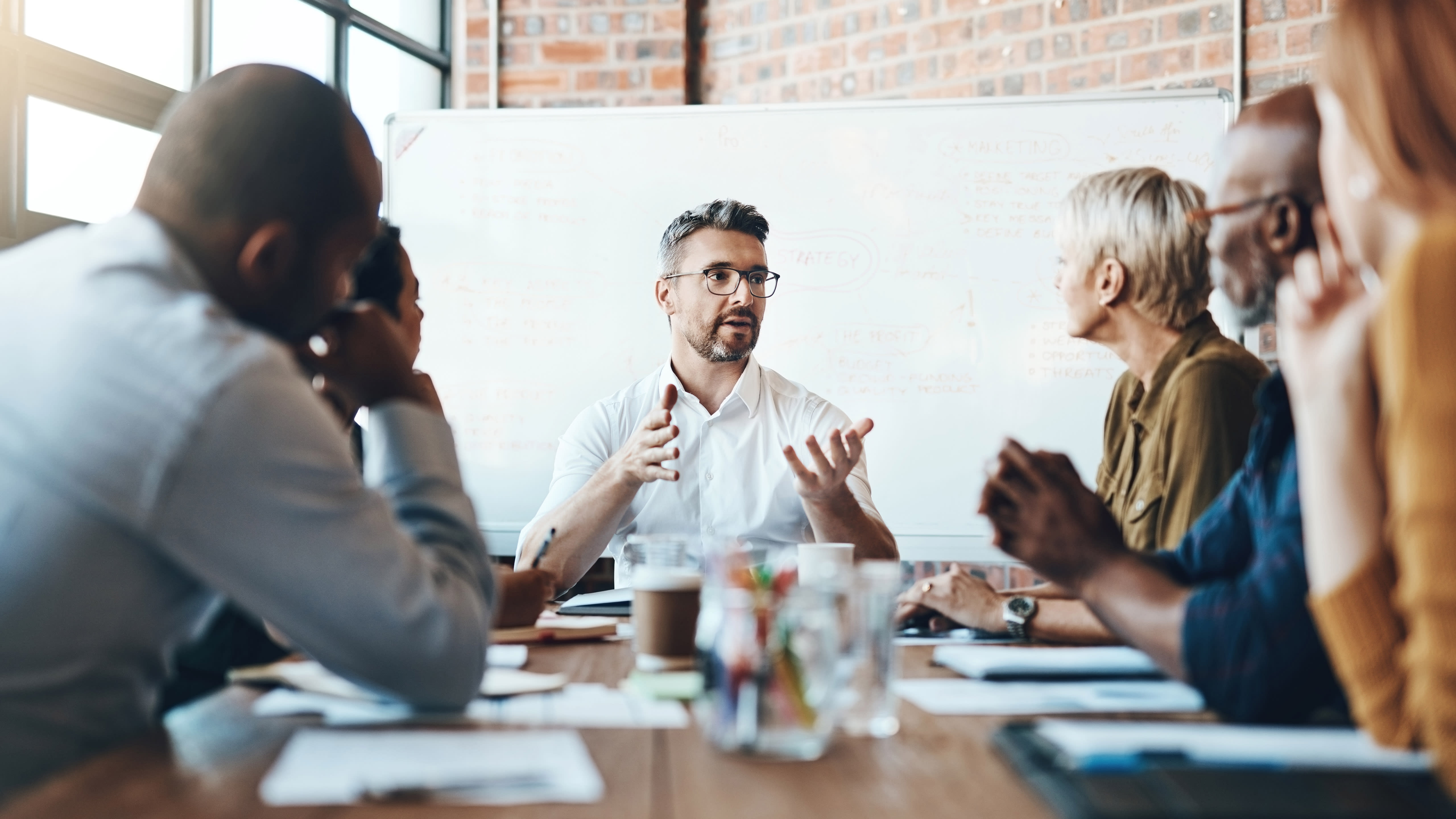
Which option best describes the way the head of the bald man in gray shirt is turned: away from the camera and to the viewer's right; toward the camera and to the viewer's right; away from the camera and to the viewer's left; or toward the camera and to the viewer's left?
away from the camera and to the viewer's right

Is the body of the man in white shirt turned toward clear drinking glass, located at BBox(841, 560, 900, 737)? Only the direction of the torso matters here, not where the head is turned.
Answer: yes

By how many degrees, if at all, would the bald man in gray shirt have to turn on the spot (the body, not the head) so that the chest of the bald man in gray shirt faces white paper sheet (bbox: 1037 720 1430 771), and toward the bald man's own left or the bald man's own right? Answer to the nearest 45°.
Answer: approximately 90° to the bald man's own right

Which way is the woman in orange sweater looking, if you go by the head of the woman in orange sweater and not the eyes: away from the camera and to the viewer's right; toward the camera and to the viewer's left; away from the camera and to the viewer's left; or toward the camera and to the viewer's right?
away from the camera and to the viewer's left

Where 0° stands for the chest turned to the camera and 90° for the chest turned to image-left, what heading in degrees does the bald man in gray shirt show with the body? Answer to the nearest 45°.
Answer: approximately 225°

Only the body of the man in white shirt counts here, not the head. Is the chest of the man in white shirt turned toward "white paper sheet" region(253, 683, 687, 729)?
yes

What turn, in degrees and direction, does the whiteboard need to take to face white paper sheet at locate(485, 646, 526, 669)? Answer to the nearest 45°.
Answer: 0° — it already faces it

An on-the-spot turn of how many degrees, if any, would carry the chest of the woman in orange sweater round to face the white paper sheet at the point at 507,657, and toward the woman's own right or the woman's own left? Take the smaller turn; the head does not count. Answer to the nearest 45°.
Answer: approximately 45° to the woman's own left

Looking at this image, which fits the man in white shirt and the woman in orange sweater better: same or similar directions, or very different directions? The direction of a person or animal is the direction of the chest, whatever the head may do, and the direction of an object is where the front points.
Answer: very different directions

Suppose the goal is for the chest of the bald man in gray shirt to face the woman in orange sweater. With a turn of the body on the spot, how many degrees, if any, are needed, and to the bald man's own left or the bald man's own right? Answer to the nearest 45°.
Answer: approximately 90° to the bald man's own right

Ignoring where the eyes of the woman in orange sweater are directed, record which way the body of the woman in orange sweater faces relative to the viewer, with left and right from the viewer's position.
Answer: facing away from the viewer and to the left of the viewer
